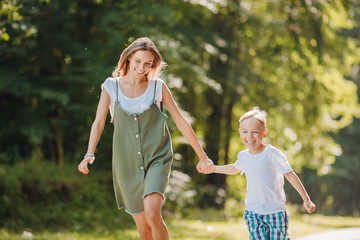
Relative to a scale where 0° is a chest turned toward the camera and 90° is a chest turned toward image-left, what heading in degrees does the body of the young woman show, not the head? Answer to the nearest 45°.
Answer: approximately 0°

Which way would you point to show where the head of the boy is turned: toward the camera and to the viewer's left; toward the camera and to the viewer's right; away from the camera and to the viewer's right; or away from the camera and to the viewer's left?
toward the camera and to the viewer's left

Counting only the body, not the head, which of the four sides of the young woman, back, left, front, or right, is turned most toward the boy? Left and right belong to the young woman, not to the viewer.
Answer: left
